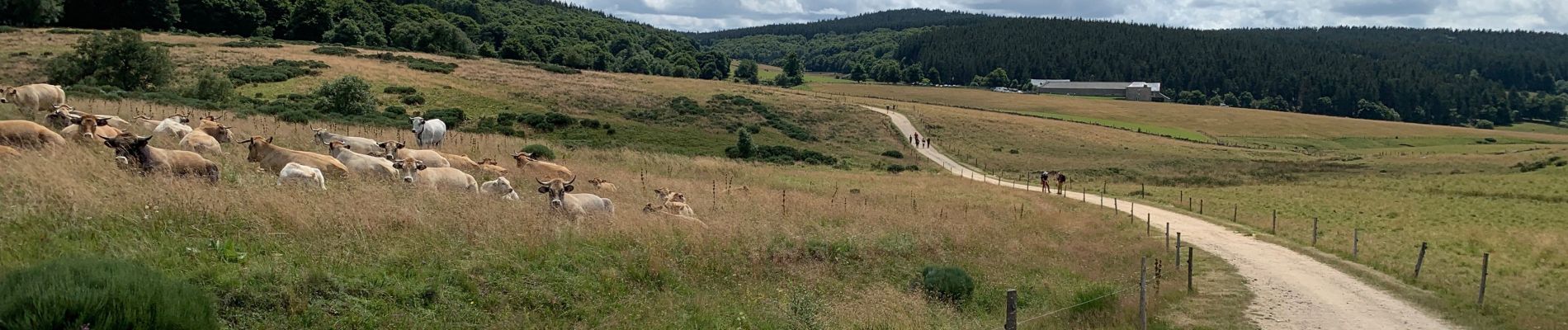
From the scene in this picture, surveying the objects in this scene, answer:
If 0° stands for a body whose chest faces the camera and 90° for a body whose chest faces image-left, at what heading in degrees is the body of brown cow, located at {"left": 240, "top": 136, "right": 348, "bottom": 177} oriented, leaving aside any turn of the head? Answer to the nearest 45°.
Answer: approximately 90°

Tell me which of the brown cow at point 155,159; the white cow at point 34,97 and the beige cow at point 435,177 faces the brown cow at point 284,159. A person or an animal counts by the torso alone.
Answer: the beige cow at point 435,177

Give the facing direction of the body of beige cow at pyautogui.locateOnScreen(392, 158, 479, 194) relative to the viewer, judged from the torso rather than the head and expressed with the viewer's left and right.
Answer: facing to the left of the viewer

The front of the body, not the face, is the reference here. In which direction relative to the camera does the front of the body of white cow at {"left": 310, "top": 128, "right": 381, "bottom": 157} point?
to the viewer's left

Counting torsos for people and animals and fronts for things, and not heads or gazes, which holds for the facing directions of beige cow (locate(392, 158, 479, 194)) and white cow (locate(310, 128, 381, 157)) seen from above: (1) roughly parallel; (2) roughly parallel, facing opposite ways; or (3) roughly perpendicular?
roughly parallel

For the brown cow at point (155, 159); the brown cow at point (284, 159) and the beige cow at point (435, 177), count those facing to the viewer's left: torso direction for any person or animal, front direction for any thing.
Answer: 3

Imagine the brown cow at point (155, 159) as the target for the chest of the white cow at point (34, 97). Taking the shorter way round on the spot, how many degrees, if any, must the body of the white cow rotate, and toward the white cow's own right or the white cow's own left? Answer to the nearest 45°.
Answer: approximately 90° to the white cow's own left

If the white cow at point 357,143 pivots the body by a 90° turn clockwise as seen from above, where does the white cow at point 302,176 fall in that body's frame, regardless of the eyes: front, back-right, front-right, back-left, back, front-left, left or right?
back

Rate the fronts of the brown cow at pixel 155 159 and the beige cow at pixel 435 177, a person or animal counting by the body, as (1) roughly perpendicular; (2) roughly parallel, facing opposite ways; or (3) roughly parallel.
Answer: roughly parallel

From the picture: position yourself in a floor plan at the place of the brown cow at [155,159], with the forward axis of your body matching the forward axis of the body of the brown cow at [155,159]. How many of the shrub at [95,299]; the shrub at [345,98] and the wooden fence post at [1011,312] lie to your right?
1

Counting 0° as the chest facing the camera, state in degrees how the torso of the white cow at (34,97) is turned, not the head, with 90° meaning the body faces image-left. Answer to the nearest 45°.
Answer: approximately 90°

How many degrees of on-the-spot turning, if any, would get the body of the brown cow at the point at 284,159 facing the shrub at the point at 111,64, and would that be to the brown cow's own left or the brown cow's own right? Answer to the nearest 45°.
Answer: approximately 90° to the brown cow's own right

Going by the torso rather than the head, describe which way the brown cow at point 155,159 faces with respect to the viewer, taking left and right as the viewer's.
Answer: facing to the left of the viewer
